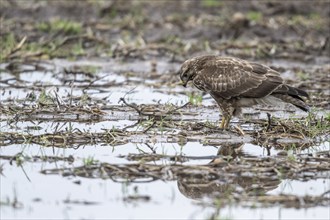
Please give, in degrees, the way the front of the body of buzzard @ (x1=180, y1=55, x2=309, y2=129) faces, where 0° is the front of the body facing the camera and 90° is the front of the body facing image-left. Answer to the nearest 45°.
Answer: approximately 90°
